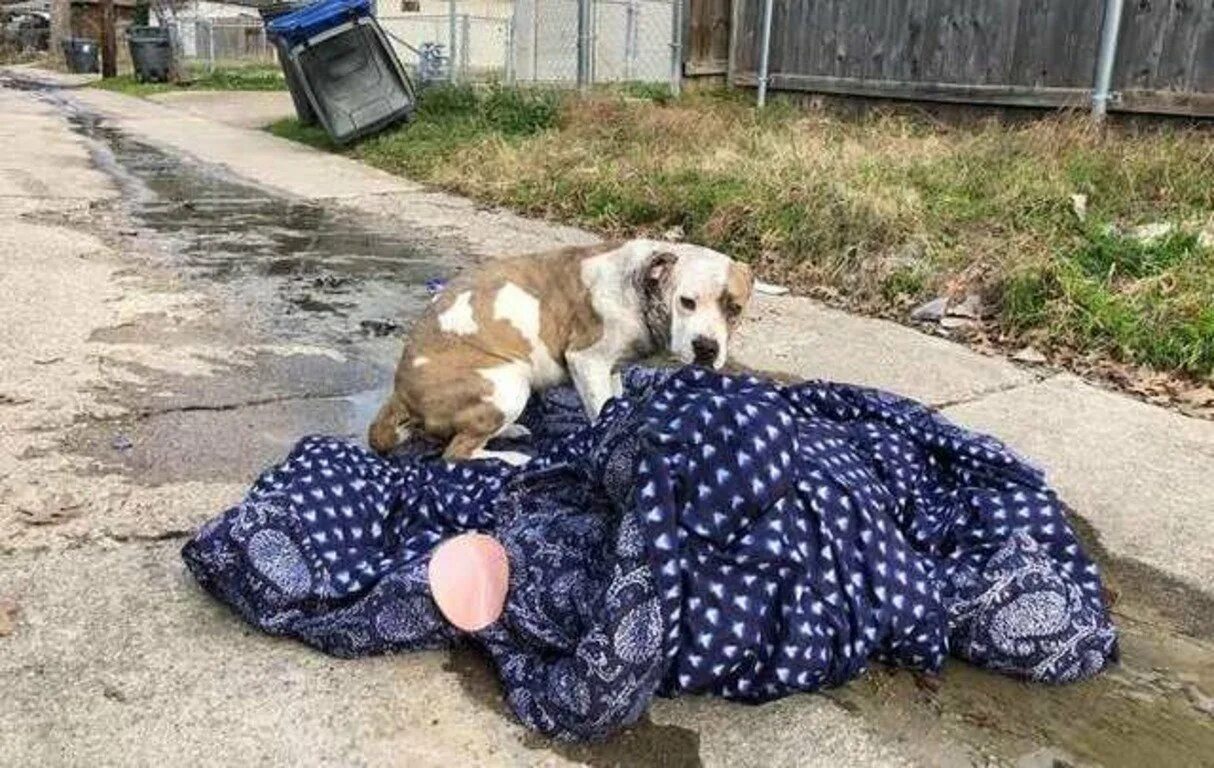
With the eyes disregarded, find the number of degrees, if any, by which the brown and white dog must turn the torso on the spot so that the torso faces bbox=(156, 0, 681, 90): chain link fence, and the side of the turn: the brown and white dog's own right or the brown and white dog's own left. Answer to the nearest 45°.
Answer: approximately 90° to the brown and white dog's own left

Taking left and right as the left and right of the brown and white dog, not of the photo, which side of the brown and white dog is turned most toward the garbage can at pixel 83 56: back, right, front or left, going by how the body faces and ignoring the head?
left

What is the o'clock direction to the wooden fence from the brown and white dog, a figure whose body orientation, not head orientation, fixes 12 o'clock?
The wooden fence is roughly at 10 o'clock from the brown and white dog.

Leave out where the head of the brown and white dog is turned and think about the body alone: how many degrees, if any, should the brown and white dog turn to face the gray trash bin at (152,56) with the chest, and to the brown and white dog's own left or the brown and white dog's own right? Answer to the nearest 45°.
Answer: approximately 90° to the brown and white dog's own left

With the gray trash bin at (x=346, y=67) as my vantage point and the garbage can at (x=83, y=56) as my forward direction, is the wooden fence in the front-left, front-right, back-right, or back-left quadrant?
back-right

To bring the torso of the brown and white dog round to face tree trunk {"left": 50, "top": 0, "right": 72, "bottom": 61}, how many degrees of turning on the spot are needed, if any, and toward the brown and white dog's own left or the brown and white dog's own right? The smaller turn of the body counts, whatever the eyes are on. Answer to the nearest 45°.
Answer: approximately 135° to the brown and white dog's own left

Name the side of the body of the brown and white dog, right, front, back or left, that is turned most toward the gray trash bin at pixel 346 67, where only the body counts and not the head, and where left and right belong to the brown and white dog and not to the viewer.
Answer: left

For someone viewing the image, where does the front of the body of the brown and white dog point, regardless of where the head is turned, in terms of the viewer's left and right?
facing to the right of the viewer
